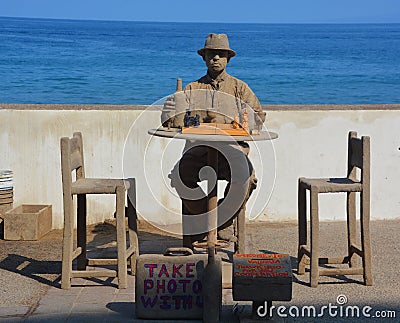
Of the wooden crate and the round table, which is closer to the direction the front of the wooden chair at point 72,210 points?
the round table

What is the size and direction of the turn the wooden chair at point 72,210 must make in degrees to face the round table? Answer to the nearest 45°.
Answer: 0° — it already faces it

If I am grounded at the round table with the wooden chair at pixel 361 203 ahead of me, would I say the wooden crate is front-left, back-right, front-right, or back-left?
back-left

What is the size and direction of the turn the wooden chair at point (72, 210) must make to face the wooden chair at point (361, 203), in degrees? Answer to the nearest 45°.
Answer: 0° — it already faces it

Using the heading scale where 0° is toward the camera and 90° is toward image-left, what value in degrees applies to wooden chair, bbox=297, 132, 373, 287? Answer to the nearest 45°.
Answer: approximately 90°

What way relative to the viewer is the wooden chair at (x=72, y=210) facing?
to the viewer's right

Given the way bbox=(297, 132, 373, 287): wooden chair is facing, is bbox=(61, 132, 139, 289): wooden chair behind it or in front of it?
in front

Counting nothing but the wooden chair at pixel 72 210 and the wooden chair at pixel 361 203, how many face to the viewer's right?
1

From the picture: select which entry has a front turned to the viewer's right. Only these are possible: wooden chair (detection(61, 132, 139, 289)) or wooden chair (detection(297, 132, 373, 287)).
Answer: wooden chair (detection(61, 132, 139, 289))

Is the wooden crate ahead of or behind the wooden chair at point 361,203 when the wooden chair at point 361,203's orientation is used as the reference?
ahead
